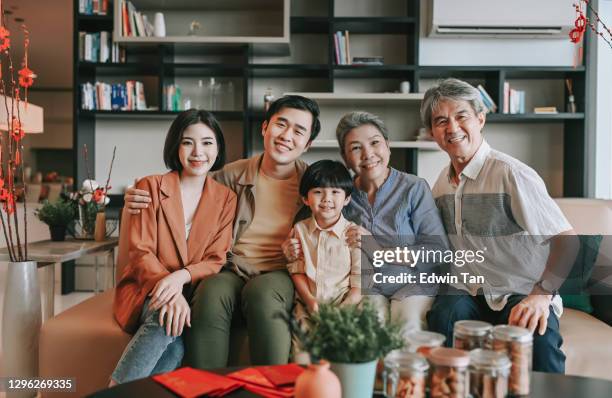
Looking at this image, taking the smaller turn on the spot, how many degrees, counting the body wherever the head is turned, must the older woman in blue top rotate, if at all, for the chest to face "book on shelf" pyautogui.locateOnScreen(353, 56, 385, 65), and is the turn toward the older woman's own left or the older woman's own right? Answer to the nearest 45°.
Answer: approximately 135° to the older woman's own right

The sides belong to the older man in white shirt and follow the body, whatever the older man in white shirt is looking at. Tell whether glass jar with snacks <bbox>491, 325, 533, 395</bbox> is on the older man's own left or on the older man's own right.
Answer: on the older man's own left

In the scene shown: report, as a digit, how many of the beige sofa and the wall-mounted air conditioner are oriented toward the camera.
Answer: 2

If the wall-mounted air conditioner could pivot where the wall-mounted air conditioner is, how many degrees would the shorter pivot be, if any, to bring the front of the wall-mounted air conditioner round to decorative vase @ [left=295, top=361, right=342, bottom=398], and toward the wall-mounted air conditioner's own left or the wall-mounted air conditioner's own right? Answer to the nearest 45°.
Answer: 0° — it already faces it

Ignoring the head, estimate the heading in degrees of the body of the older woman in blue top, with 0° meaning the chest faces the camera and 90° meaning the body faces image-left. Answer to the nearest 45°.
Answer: approximately 45°

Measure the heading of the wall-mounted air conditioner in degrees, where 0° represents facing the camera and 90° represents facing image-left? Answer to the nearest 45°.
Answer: approximately 0°
